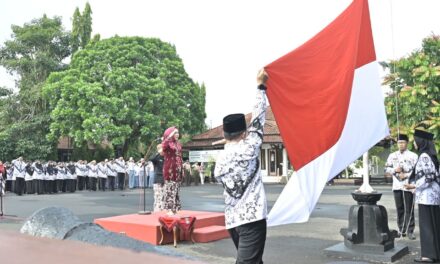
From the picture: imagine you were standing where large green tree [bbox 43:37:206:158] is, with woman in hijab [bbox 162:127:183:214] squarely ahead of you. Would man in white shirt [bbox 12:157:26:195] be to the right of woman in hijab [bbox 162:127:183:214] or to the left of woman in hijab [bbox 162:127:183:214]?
right

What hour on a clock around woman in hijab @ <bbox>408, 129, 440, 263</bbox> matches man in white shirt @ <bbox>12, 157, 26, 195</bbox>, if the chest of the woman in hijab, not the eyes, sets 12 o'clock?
The man in white shirt is roughly at 1 o'clock from the woman in hijab.

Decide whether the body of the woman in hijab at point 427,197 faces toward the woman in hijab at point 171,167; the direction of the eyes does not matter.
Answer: yes

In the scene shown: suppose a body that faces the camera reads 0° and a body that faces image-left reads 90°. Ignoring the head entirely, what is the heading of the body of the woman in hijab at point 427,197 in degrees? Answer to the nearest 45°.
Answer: approximately 90°

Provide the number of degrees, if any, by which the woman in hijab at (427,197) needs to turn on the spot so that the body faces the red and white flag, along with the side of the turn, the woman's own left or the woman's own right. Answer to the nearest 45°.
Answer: approximately 45° to the woman's own left

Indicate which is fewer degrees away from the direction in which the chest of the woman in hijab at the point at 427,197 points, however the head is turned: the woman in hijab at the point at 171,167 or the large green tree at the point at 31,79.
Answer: the woman in hijab

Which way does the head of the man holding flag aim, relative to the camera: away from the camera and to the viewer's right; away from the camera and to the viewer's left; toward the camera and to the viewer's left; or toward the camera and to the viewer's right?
away from the camera and to the viewer's right

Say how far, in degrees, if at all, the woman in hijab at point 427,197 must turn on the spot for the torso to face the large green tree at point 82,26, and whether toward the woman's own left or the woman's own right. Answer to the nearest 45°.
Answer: approximately 45° to the woman's own right
